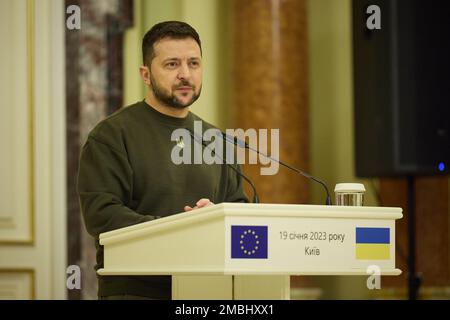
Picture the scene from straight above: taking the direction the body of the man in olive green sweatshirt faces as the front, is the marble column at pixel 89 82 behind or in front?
behind

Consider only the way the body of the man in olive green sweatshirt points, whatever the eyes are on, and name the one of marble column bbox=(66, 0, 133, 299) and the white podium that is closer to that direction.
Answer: the white podium

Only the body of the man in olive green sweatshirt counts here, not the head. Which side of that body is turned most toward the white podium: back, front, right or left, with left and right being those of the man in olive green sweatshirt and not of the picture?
front

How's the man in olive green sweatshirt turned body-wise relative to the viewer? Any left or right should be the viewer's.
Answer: facing the viewer and to the right of the viewer
